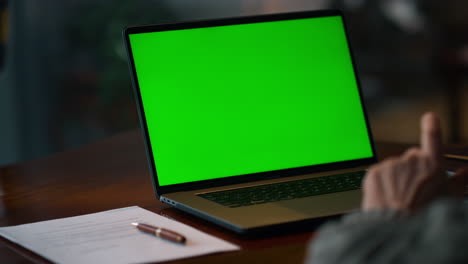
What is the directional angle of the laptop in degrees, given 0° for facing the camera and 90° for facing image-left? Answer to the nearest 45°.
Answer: approximately 315°
